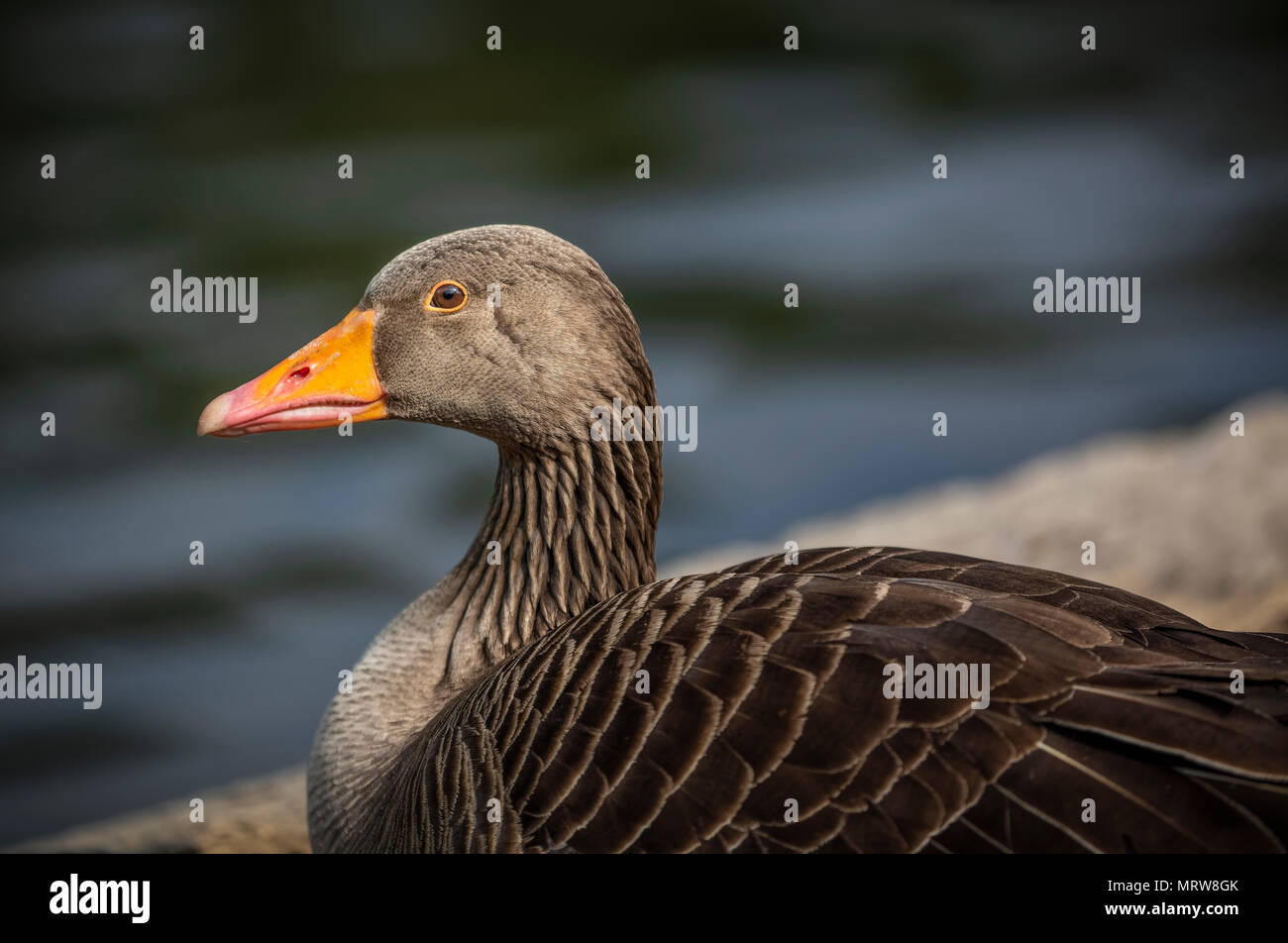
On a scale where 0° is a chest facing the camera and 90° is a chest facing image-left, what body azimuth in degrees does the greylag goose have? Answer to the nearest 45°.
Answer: approximately 90°
